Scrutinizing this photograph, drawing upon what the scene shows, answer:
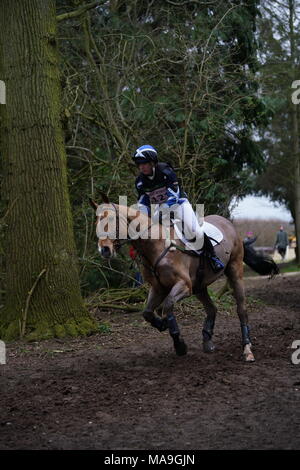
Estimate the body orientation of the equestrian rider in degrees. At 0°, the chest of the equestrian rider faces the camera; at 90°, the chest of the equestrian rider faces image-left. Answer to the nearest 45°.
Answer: approximately 45°

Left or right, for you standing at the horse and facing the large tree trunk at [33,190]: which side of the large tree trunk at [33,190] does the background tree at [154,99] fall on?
right

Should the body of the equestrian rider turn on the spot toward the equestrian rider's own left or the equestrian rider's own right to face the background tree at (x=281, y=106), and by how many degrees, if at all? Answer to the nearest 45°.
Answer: approximately 135° to the equestrian rider's own right

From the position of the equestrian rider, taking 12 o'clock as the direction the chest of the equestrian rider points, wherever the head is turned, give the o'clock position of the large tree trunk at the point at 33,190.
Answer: The large tree trunk is roughly at 3 o'clock from the equestrian rider.

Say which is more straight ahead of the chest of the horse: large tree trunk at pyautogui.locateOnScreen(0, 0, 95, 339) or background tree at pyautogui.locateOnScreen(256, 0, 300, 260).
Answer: the large tree trunk

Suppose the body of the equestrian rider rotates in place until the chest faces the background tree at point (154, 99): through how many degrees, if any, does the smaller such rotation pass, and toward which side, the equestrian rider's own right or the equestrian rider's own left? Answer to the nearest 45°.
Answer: approximately 135° to the equestrian rider's own right

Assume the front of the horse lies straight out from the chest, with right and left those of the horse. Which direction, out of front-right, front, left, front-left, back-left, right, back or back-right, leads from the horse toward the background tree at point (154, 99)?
back-right

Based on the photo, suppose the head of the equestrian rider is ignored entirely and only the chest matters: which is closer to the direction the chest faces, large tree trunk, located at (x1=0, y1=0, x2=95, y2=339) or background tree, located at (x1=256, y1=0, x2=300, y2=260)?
the large tree trunk
